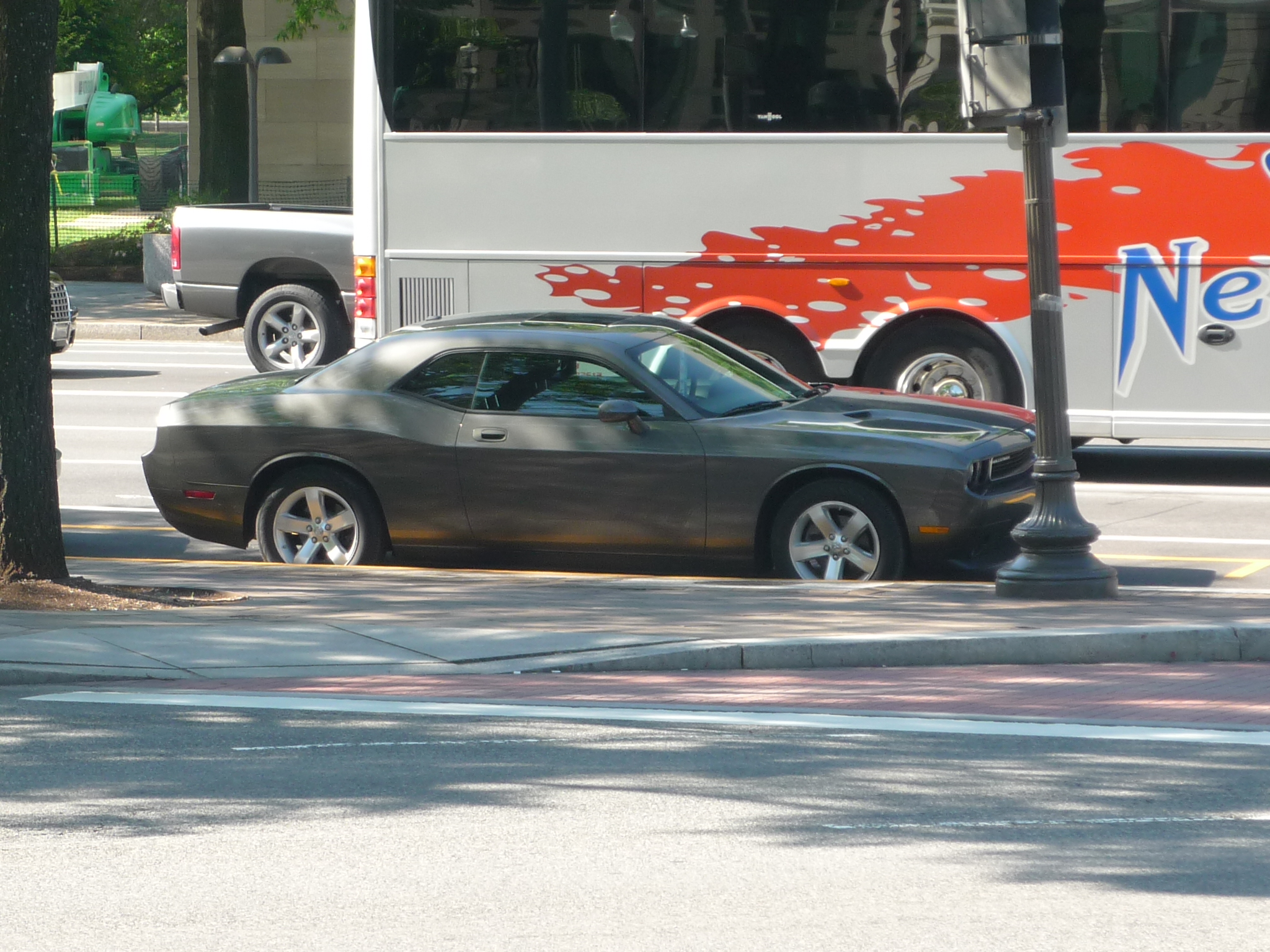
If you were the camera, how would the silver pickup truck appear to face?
facing to the right of the viewer

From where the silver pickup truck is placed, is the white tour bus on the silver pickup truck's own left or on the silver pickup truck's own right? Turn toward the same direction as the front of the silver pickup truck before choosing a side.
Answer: on the silver pickup truck's own right

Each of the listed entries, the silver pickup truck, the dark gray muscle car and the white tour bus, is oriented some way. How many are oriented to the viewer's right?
3

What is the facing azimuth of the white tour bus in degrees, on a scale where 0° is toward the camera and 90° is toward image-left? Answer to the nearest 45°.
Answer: approximately 270°

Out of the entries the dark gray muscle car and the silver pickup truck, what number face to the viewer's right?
2

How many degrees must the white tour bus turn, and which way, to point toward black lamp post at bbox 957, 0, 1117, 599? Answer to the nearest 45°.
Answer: approximately 90° to its right

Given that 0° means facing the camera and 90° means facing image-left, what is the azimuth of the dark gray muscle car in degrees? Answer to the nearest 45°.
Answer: approximately 270°

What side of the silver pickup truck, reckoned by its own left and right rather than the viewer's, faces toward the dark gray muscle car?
right

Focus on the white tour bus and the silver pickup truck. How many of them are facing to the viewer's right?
2

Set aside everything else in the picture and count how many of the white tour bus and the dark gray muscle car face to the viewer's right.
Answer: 2

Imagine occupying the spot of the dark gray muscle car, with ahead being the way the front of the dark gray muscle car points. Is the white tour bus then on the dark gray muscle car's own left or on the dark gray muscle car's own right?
on the dark gray muscle car's own left

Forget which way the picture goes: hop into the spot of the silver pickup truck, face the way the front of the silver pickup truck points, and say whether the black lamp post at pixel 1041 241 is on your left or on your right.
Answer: on your right

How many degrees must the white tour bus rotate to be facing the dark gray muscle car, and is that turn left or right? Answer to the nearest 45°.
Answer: approximately 90° to its right
